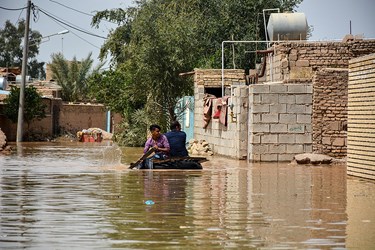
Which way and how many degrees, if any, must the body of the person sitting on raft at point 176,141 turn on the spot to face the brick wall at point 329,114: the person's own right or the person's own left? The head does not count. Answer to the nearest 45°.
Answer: approximately 45° to the person's own right

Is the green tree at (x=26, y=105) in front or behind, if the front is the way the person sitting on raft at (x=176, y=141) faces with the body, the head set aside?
in front

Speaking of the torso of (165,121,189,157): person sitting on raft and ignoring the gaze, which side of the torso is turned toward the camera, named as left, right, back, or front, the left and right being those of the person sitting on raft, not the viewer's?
back

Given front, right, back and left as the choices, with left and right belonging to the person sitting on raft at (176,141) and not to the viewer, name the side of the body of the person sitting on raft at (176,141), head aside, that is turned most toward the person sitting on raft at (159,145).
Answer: left
